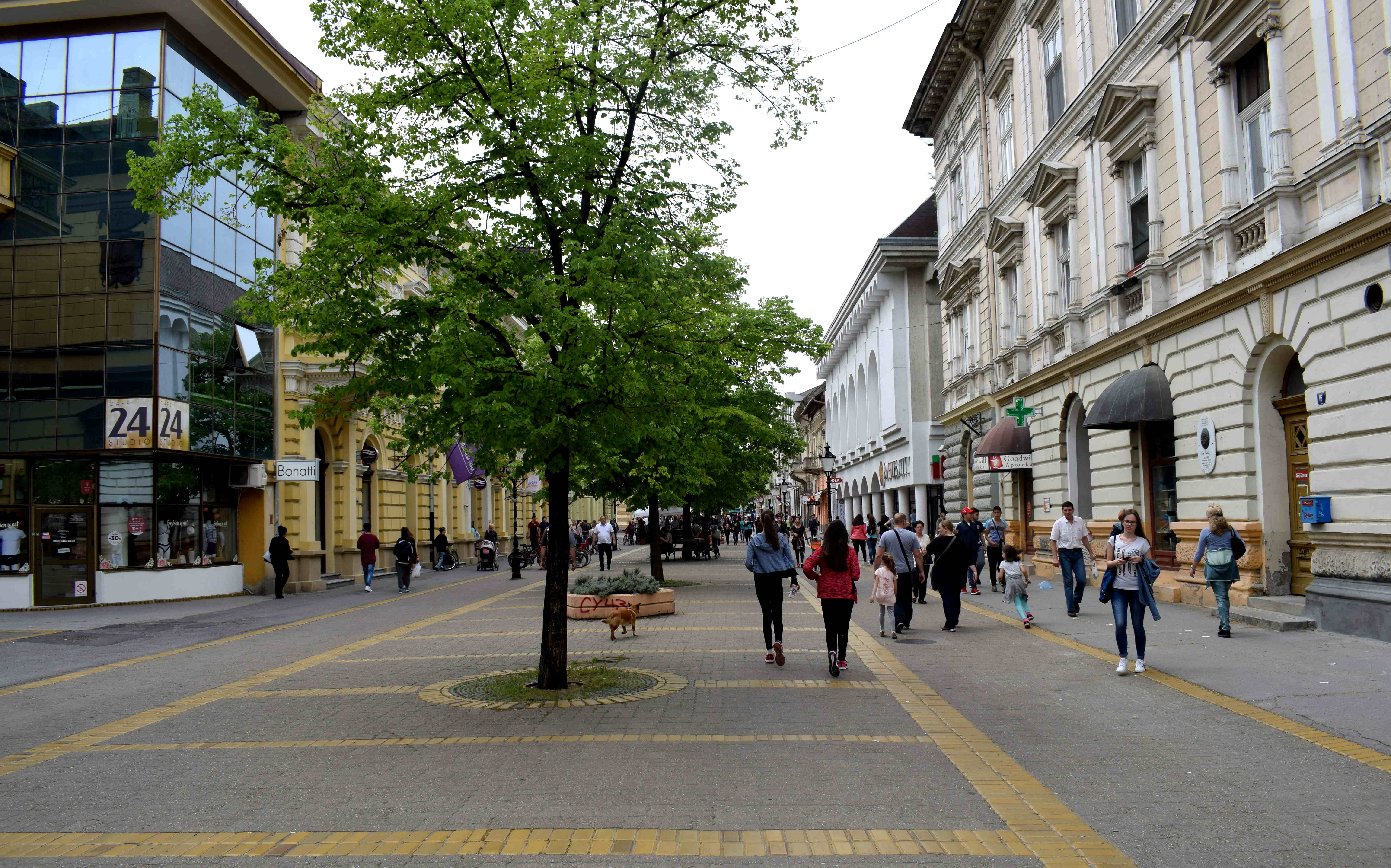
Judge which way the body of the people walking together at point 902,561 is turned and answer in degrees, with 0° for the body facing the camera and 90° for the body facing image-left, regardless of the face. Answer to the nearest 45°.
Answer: approximately 180°

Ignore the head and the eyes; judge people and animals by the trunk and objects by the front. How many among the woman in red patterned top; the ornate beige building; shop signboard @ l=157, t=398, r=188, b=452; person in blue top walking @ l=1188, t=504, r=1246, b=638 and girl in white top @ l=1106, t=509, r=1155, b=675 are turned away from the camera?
2

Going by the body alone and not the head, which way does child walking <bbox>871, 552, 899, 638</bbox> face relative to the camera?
away from the camera

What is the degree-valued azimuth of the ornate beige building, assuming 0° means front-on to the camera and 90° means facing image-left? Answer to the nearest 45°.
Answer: approximately 45°

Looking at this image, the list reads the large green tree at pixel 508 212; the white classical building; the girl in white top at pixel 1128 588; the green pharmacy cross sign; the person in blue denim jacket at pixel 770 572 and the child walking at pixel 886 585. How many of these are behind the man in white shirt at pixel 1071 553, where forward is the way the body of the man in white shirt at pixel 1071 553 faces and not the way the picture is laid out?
2

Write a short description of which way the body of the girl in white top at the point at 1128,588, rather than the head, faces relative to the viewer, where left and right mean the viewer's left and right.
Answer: facing the viewer

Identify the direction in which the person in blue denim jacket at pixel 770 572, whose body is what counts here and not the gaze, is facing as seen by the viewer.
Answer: away from the camera

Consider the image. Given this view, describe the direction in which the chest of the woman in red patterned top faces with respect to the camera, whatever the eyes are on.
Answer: away from the camera

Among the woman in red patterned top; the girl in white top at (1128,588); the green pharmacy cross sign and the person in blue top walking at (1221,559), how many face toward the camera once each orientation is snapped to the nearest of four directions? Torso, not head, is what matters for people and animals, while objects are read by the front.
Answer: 2

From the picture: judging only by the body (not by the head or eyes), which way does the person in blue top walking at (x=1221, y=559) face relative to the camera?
away from the camera
